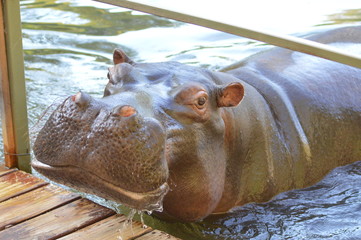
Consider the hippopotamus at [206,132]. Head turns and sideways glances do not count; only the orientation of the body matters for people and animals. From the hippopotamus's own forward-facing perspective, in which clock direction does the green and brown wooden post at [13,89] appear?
The green and brown wooden post is roughly at 2 o'clock from the hippopotamus.

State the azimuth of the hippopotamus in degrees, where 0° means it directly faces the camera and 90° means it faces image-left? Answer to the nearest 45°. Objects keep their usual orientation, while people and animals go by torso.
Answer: approximately 45°
